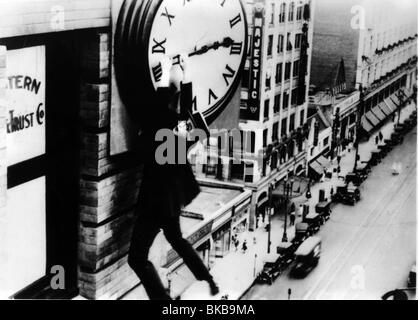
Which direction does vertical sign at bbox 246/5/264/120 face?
toward the camera

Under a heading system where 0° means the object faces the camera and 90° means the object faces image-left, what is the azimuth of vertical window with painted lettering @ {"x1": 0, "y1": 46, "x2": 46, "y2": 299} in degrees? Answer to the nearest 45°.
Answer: approximately 315°

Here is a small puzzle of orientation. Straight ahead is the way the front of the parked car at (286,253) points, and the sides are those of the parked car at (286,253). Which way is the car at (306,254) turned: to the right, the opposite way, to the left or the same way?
the same way

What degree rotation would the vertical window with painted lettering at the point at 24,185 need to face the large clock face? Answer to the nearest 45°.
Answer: approximately 90° to its left

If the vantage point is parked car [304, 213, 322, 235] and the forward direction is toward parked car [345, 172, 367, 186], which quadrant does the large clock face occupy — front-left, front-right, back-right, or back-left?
back-right

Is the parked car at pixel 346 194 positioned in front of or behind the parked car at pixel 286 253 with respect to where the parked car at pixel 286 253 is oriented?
behind

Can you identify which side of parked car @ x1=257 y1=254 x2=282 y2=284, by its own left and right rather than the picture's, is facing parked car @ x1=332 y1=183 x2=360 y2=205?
back

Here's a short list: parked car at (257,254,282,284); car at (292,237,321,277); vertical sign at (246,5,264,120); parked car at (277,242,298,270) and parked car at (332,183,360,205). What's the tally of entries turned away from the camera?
0

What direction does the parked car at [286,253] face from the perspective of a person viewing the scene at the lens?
facing the viewer and to the left of the viewer
